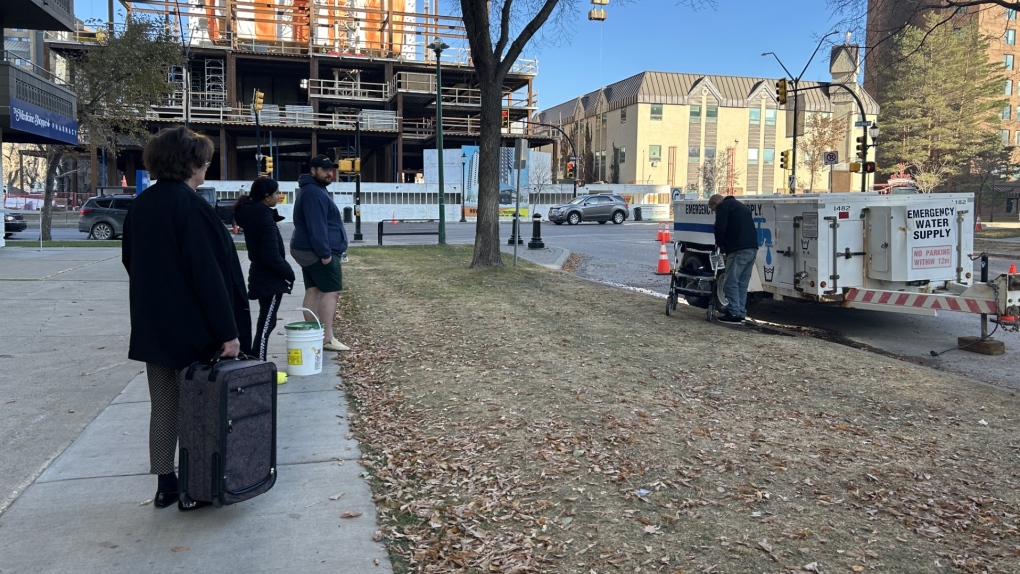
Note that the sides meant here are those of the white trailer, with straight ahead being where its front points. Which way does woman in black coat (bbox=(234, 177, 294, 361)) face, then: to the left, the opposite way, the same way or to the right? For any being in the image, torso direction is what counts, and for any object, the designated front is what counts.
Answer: to the left

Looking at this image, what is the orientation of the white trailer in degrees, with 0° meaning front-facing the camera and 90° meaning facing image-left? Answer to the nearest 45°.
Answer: approximately 315°

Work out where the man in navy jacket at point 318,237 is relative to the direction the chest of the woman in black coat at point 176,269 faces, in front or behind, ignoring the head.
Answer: in front

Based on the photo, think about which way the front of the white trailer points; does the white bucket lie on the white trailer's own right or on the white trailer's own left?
on the white trailer's own right
